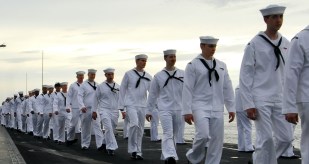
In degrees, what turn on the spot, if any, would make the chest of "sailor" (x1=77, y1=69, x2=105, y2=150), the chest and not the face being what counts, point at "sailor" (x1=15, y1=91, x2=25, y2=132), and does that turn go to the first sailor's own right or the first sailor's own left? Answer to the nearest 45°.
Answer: approximately 135° to the first sailor's own left

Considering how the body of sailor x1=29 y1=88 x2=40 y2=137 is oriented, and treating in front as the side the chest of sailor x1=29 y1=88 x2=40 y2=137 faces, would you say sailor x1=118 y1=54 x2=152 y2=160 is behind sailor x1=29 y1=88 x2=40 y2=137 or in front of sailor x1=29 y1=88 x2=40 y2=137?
in front

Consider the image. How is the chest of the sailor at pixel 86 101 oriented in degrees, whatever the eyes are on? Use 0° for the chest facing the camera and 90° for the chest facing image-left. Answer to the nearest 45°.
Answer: approximately 315°

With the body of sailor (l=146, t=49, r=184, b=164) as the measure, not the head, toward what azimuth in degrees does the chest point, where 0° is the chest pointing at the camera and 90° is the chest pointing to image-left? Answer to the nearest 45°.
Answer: approximately 315°

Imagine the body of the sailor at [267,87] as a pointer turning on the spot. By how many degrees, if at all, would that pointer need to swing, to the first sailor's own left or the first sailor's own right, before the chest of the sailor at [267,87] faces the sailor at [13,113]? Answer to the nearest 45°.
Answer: approximately 180°

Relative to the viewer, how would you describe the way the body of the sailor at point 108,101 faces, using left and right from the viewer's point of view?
facing the viewer and to the right of the viewer

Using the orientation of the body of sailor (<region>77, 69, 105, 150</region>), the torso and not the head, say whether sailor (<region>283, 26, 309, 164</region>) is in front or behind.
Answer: in front

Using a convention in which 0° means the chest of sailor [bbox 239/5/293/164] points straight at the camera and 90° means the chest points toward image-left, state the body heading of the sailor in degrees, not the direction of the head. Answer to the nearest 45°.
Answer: approximately 315°

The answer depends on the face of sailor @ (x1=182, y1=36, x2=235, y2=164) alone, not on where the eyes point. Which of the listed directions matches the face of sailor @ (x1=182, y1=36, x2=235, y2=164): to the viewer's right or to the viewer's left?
to the viewer's right

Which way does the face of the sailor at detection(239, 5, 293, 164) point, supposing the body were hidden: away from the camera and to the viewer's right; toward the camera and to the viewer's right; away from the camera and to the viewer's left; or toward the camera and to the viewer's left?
toward the camera and to the viewer's right
